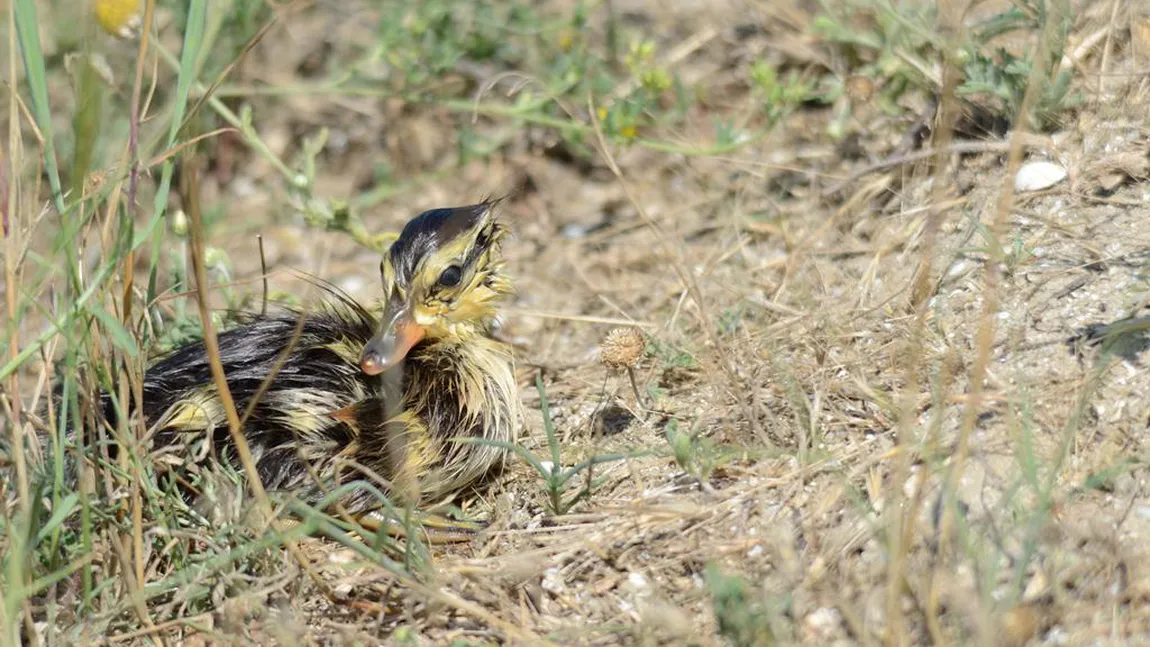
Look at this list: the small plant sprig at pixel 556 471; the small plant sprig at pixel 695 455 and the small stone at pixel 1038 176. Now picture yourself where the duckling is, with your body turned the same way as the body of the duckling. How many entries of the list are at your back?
0

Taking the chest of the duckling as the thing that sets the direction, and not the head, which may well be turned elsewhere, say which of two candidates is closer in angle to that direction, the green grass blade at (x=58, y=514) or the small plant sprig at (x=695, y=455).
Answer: the small plant sprig

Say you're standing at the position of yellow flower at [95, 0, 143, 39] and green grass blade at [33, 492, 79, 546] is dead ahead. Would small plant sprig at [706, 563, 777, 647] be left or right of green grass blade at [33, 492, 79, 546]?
left

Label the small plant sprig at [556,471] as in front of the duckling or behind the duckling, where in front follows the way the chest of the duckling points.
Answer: in front

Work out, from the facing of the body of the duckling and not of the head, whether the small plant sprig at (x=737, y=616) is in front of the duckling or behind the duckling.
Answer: in front

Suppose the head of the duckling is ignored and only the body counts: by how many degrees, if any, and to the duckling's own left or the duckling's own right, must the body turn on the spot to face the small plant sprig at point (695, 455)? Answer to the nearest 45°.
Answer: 0° — it already faces it

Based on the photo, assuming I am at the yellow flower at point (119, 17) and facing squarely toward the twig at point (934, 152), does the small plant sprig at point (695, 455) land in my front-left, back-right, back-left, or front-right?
front-right

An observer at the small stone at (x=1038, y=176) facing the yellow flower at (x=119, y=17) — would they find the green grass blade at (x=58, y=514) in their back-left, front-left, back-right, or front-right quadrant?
front-left

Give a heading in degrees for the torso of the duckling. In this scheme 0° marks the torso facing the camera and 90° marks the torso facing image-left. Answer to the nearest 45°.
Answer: approximately 315°

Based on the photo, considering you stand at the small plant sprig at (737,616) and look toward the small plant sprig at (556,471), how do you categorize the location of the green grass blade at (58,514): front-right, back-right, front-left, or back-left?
front-left

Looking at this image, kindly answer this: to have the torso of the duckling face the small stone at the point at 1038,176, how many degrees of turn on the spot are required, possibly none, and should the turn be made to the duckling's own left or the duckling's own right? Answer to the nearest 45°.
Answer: approximately 45° to the duckling's own left

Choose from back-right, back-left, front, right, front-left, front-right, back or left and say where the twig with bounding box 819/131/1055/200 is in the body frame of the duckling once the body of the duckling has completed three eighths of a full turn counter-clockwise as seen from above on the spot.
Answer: right
